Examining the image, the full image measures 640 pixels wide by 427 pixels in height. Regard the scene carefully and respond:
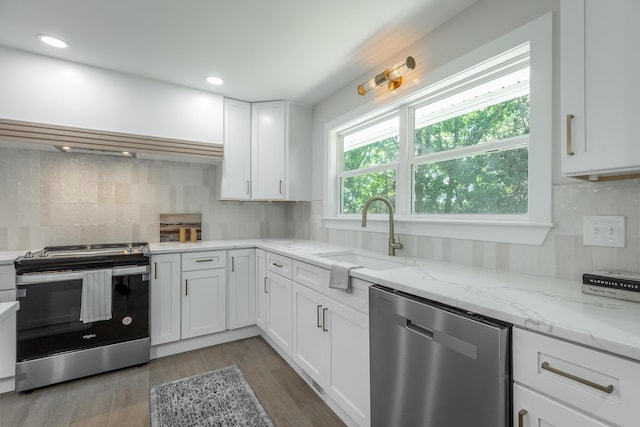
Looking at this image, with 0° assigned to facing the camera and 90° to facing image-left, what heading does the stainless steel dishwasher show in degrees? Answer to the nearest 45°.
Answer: approximately 45°

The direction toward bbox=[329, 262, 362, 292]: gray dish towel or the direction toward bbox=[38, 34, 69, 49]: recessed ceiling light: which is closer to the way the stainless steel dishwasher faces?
the recessed ceiling light

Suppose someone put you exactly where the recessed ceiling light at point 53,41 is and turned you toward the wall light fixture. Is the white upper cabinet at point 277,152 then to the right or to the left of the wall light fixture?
left

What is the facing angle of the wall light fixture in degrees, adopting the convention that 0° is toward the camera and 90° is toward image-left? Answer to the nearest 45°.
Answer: approximately 45°

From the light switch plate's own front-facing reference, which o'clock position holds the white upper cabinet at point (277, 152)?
The white upper cabinet is roughly at 3 o'clock from the light switch plate.

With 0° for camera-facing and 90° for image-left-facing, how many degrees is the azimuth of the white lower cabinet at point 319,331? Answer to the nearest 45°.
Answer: approximately 45°
